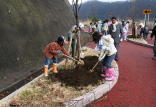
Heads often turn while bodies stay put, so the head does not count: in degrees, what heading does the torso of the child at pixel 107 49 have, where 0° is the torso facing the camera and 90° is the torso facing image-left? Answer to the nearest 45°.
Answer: approximately 90°

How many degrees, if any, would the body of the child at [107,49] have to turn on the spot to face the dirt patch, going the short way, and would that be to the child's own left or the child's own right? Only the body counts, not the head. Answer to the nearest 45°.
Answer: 0° — they already face it
